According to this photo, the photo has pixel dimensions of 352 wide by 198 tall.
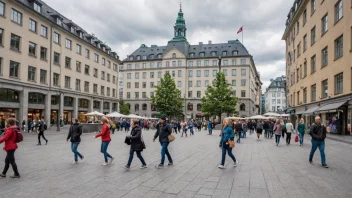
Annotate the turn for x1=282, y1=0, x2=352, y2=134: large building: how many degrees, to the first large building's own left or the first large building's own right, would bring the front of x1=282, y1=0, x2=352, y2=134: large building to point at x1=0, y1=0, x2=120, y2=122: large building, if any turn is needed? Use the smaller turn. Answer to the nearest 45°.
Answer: approximately 45° to the first large building's own right

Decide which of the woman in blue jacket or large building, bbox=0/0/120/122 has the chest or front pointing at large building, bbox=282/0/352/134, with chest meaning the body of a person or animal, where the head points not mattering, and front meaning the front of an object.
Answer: large building, bbox=0/0/120/122

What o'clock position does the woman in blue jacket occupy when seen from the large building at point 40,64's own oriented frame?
The woman in blue jacket is roughly at 1 o'clock from the large building.

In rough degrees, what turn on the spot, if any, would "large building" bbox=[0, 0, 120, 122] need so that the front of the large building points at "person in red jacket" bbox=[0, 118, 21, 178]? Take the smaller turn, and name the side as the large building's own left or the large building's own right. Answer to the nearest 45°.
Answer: approximately 45° to the large building's own right

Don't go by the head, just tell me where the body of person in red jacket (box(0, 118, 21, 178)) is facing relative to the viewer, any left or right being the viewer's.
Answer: facing to the left of the viewer

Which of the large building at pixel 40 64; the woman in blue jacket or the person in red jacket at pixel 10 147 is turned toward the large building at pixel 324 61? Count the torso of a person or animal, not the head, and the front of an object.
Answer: the large building at pixel 40 64

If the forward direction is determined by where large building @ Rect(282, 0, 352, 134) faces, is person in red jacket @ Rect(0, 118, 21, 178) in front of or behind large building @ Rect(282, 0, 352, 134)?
in front
